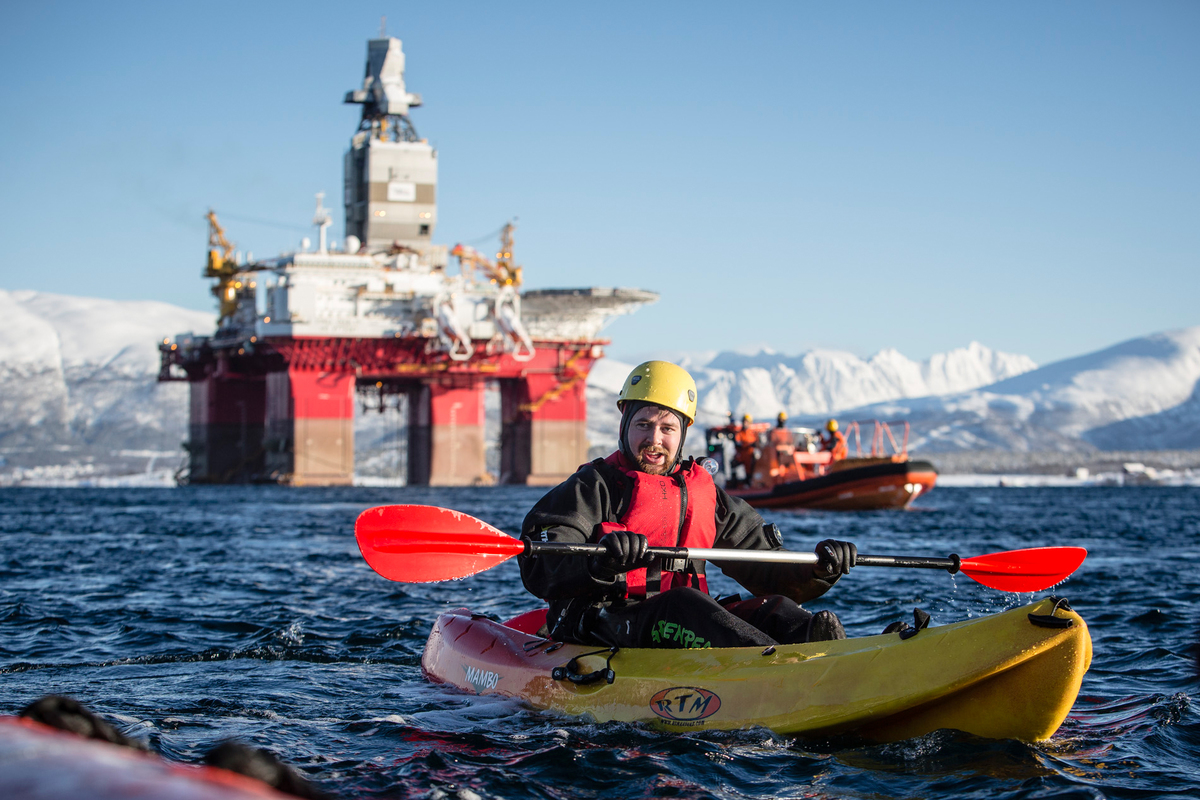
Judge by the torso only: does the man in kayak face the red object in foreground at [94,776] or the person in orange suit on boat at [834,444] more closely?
the red object in foreground

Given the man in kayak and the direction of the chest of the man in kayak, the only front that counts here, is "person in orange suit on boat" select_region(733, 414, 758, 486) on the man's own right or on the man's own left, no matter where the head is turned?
on the man's own left

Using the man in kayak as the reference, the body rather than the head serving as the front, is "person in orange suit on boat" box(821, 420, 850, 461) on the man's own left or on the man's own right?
on the man's own left

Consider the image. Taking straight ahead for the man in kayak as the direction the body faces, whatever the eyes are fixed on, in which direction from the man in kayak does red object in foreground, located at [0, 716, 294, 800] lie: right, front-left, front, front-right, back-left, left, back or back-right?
front-right

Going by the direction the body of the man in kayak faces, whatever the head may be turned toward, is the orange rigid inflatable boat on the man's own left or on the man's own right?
on the man's own left

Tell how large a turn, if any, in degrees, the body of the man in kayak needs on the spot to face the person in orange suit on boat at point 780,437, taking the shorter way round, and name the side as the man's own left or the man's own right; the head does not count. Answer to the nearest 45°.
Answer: approximately 135° to the man's own left

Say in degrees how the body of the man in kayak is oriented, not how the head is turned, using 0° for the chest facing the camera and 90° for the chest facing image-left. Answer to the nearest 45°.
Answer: approximately 315°
